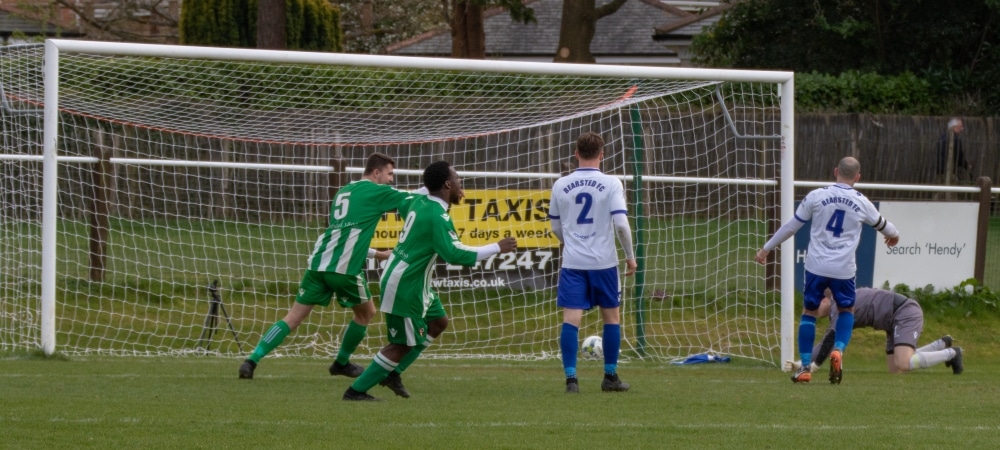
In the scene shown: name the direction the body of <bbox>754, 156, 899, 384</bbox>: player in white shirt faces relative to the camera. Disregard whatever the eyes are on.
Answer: away from the camera

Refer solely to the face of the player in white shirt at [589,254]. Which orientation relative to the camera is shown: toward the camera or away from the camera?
away from the camera

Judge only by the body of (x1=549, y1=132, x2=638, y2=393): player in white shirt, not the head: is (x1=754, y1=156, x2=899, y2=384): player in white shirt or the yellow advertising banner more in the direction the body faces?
the yellow advertising banner

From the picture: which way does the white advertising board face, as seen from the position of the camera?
facing the viewer

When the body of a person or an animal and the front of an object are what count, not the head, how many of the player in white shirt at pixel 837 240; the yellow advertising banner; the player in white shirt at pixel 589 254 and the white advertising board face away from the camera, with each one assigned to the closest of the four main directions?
2

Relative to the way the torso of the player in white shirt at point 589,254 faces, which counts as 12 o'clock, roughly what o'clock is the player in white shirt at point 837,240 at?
the player in white shirt at point 837,240 is roughly at 2 o'clock from the player in white shirt at point 589,254.

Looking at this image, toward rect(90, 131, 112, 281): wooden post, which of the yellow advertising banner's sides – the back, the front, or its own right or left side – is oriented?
right

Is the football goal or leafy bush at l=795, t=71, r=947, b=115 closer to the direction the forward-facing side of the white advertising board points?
the football goal

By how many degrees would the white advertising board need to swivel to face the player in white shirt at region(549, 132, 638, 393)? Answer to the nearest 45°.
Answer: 0° — it already faces them

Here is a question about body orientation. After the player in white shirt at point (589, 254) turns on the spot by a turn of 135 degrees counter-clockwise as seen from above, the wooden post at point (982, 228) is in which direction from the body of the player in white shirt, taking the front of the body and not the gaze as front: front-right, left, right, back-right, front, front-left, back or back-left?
back

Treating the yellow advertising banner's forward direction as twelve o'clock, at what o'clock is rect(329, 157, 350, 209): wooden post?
The wooden post is roughly at 3 o'clock from the yellow advertising banner.

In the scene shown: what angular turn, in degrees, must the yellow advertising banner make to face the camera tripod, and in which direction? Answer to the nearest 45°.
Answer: approximately 45° to its right

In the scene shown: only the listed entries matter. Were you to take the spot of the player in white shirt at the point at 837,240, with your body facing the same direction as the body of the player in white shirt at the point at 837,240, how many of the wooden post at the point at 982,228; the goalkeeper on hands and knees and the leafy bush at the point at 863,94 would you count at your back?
0

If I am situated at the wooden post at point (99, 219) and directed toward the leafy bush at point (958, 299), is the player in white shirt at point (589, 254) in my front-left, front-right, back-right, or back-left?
front-right

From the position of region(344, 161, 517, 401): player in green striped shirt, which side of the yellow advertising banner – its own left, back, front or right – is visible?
front

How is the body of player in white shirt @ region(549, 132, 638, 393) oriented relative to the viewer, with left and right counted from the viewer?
facing away from the viewer

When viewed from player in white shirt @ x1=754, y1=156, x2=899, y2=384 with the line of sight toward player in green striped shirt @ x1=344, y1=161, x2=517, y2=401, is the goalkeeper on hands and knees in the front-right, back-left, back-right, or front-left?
back-right
